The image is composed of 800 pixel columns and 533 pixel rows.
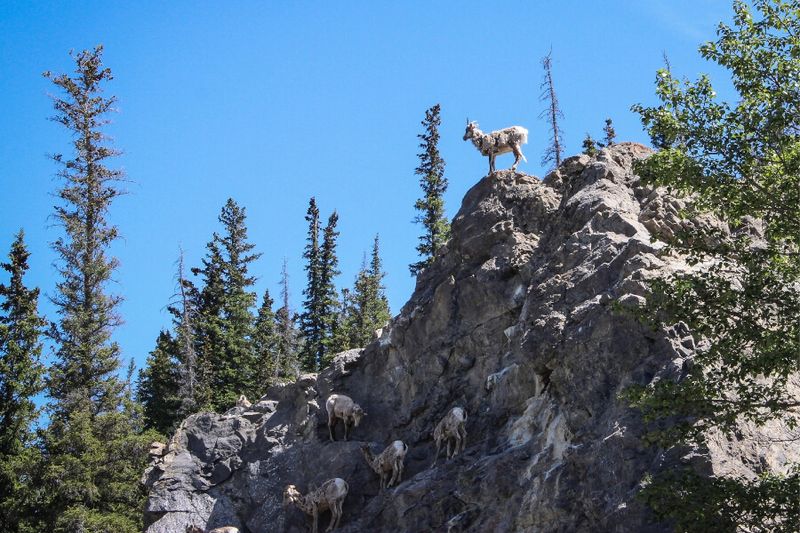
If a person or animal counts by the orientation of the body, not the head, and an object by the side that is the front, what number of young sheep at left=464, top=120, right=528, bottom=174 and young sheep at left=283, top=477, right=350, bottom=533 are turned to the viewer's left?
2

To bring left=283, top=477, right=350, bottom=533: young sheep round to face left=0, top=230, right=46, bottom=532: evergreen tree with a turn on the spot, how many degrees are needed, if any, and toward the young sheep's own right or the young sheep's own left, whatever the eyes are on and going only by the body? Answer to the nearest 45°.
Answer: approximately 45° to the young sheep's own right

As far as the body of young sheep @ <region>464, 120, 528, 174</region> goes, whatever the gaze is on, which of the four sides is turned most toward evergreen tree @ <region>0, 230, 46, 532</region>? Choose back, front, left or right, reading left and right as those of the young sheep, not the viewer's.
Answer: front

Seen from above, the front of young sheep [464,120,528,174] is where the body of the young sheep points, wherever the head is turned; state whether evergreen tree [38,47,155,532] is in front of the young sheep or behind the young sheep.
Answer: in front

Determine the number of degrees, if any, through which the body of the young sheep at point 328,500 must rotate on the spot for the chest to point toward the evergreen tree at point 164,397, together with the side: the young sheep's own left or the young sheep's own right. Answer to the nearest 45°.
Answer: approximately 90° to the young sheep's own right

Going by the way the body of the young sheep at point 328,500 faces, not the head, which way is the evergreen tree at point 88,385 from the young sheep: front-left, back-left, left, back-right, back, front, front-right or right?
front-right

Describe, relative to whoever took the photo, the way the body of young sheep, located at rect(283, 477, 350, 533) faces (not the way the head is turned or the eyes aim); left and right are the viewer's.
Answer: facing to the left of the viewer

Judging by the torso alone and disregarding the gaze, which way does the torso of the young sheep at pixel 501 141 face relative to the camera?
to the viewer's left
